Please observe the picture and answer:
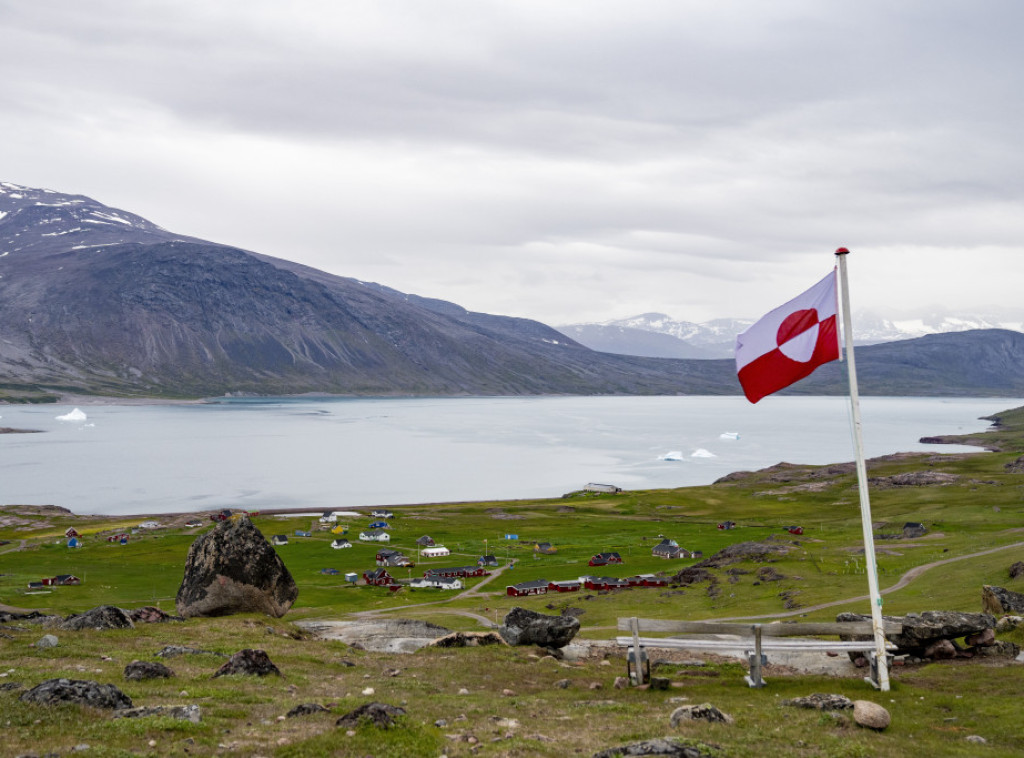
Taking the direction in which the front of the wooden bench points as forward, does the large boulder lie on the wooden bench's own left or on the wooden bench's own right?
on the wooden bench's own left

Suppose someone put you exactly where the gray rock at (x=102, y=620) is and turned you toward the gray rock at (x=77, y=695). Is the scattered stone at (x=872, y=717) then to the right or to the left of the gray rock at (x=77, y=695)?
left

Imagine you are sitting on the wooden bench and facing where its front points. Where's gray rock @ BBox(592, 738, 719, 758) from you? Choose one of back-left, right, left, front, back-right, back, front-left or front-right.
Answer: back

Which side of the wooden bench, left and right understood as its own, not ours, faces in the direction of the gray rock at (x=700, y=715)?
back

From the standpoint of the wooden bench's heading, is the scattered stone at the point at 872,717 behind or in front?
behind

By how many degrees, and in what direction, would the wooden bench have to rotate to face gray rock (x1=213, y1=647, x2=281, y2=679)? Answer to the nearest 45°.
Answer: approximately 90° to its left

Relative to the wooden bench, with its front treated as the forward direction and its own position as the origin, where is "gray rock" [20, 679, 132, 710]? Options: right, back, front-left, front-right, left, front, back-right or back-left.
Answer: back-left

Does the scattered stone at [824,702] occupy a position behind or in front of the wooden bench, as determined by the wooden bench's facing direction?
behind

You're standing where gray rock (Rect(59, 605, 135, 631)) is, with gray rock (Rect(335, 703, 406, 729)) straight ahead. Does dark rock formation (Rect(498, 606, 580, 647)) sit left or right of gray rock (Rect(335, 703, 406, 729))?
left

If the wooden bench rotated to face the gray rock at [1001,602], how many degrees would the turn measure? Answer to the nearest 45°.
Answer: approximately 45° to its right

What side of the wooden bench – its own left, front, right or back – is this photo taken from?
back
